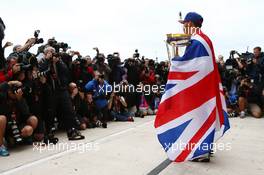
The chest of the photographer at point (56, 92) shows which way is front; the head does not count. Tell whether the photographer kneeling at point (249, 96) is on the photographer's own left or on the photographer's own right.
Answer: on the photographer's own left

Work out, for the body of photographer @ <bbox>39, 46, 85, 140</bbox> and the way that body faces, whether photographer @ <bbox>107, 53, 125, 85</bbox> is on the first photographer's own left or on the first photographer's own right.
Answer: on the first photographer's own left

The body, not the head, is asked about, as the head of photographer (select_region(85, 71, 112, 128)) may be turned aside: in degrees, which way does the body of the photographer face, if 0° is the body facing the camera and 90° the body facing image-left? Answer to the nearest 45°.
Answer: approximately 315°

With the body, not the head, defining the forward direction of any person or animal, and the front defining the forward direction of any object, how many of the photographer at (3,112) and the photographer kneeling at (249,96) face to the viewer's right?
1

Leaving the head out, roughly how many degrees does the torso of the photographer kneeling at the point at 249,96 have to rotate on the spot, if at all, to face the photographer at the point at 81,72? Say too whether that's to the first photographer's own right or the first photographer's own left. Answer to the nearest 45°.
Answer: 0° — they already face them

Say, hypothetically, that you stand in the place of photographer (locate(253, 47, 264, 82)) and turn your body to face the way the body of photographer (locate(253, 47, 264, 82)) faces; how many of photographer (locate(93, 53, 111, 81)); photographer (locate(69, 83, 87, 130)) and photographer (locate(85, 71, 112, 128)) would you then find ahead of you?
3

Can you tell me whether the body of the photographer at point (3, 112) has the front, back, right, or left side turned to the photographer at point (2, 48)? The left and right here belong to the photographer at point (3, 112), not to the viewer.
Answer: left

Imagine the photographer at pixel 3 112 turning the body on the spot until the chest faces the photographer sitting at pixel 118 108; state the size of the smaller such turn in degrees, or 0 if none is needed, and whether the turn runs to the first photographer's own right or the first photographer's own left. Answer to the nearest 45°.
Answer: approximately 45° to the first photographer's own left

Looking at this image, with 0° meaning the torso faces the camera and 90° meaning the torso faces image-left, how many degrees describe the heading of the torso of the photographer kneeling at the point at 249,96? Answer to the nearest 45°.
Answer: approximately 45°

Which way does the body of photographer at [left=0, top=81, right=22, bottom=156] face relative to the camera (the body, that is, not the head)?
to the viewer's right
